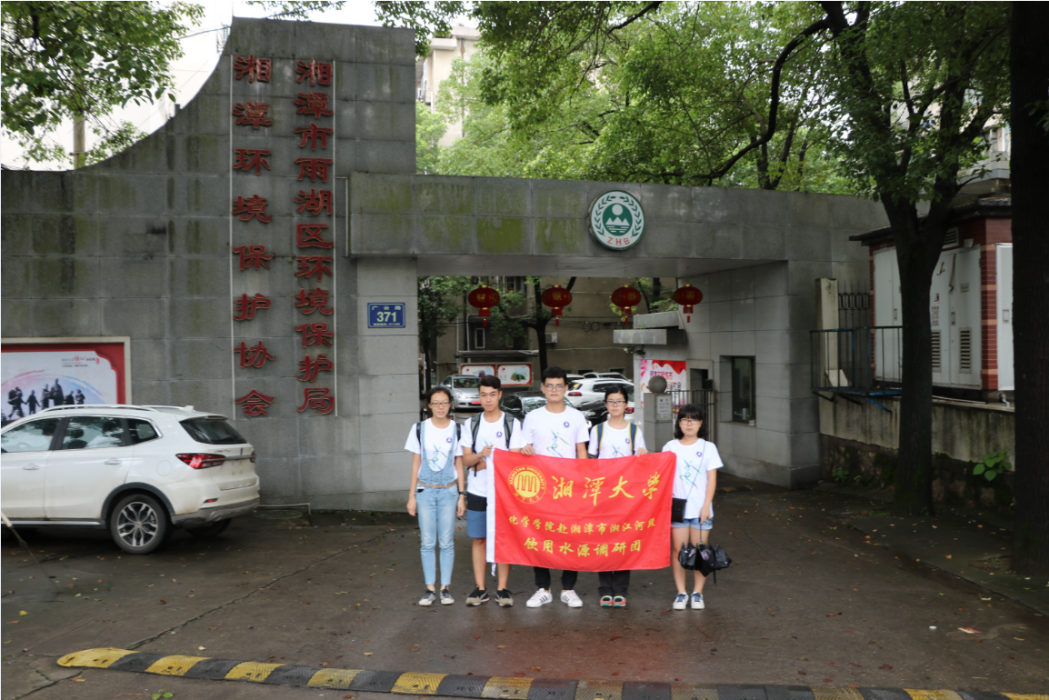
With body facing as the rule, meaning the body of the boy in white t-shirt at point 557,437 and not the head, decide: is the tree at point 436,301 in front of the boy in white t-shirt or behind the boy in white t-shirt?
behind

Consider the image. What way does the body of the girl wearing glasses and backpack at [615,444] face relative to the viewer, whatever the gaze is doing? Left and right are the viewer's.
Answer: facing the viewer

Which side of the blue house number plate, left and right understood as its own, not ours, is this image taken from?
front

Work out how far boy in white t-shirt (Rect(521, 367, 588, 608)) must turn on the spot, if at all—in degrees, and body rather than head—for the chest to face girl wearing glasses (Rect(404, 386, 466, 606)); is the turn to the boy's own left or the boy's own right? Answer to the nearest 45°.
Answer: approximately 90° to the boy's own right

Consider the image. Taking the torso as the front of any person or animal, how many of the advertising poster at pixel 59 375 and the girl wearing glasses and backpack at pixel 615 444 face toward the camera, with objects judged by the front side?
2

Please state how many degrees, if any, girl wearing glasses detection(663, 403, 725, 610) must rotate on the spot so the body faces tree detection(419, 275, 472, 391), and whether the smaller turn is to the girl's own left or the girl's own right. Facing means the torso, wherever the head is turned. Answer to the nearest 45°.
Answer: approximately 180°

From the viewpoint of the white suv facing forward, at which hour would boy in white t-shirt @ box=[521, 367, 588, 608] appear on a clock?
The boy in white t-shirt is roughly at 6 o'clock from the white suv.

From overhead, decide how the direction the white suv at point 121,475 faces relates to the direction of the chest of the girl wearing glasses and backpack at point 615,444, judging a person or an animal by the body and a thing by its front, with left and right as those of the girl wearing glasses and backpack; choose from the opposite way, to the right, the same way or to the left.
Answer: to the right

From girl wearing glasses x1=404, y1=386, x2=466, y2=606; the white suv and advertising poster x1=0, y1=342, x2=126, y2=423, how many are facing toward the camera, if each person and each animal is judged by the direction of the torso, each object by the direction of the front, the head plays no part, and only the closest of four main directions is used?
2

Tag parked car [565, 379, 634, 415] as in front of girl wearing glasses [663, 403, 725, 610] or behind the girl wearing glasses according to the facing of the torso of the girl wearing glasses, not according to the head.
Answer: behind
